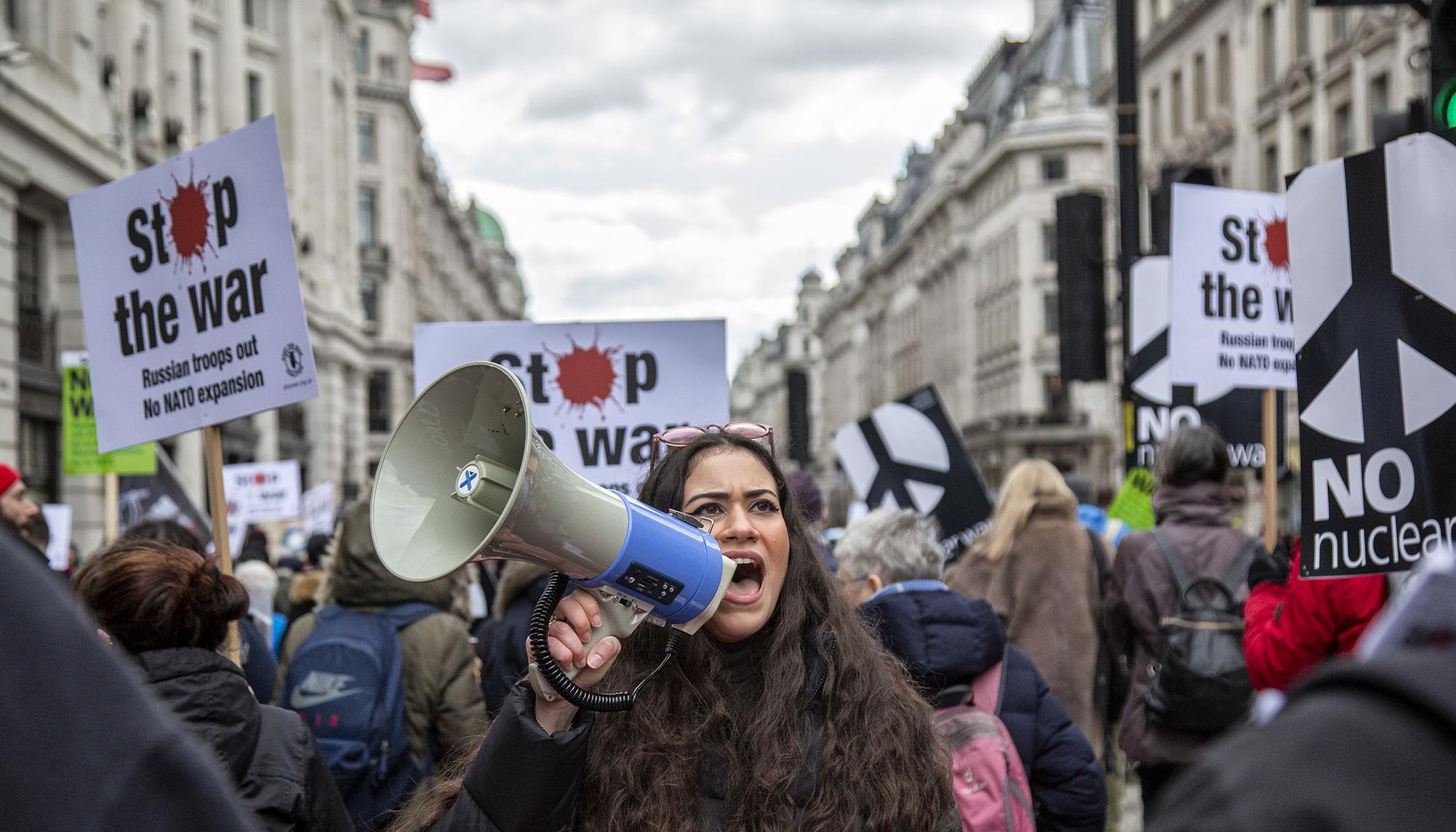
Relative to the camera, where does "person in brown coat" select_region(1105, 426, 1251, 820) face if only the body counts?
away from the camera

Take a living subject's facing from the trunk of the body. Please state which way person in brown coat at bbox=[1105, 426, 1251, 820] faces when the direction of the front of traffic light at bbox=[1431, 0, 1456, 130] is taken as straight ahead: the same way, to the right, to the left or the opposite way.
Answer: the opposite way

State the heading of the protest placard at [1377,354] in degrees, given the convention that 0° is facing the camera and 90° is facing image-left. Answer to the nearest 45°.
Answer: approximately 0°

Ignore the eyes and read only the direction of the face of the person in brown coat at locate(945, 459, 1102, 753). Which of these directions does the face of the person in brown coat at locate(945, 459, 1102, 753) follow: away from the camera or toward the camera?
away from the camera
